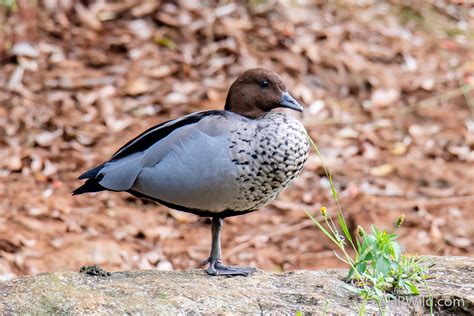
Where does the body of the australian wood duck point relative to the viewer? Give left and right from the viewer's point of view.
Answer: facing to the right of the viewer
